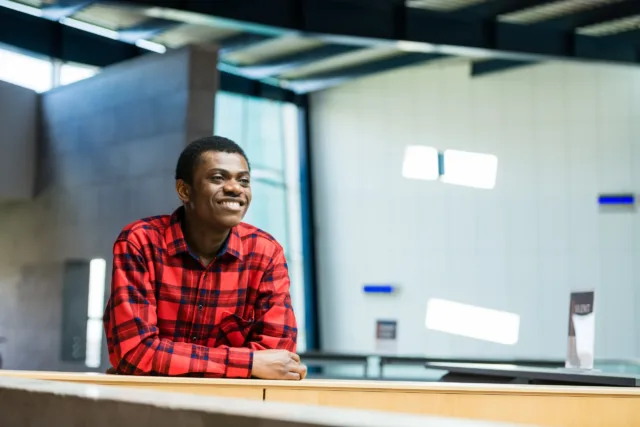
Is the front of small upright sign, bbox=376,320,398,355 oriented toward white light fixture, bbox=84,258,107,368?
no

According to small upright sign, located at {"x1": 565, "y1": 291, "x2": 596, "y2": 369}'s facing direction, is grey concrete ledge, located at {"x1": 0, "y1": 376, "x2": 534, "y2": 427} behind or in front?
in front

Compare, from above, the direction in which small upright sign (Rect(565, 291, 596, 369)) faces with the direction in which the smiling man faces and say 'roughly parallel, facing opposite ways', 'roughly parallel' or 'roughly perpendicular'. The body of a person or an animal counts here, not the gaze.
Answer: roughly parallel

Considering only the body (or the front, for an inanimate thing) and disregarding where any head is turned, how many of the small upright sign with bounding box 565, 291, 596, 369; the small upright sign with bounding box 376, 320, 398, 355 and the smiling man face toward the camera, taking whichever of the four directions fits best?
3

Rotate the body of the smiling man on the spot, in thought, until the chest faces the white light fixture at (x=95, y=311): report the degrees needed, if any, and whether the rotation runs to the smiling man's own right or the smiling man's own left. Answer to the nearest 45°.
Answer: approximately 180°

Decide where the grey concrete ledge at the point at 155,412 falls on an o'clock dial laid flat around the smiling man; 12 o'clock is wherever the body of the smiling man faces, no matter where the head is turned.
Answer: The grey concrete ledge is roughly at 12 o'clock from the smiling man.

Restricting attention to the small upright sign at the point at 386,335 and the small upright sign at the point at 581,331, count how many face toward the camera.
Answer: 2

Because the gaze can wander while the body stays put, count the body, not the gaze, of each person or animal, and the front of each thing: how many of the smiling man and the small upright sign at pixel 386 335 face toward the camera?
2

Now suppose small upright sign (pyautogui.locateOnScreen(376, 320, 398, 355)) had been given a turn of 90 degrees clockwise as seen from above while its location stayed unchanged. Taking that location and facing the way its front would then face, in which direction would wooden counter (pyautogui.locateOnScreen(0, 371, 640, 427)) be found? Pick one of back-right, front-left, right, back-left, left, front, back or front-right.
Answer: left

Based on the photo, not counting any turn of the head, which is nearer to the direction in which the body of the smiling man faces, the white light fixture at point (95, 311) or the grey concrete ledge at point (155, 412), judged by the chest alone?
the grey concrete ledge

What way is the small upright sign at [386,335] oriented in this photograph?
toward the camera

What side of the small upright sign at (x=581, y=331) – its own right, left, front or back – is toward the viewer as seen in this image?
front

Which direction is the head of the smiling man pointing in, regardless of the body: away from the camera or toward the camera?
toward the camera
